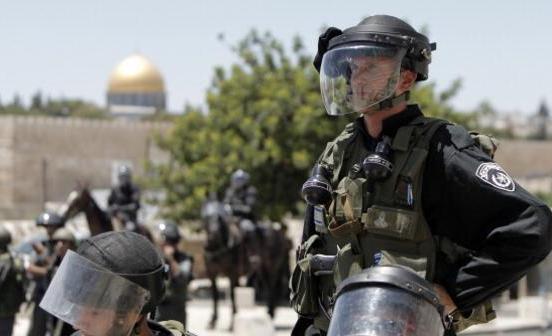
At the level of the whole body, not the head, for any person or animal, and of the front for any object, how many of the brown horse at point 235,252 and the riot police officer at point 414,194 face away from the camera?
0

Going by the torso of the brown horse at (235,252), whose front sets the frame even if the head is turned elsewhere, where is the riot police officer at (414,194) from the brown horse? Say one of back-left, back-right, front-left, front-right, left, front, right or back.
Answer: front-left

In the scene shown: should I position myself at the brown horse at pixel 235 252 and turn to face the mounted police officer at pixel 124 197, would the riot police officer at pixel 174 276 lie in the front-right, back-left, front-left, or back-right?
front-left

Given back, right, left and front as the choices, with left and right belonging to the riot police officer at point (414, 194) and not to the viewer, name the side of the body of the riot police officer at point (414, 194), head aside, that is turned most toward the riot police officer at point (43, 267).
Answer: right

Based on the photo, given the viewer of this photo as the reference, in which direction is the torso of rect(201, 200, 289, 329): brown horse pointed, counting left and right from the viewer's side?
facing the viewer and to the left of the viewer

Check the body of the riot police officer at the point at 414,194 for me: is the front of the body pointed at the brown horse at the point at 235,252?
no

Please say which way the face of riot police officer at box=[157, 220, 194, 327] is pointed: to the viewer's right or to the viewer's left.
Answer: to the viewer's left

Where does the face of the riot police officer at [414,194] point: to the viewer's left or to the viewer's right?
to the viewer's left

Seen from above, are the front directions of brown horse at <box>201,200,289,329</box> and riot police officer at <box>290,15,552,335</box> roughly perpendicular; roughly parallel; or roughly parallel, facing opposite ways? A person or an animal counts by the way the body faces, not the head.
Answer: roughly parallel

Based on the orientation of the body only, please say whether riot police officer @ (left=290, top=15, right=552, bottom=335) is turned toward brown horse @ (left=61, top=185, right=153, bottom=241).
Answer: no
